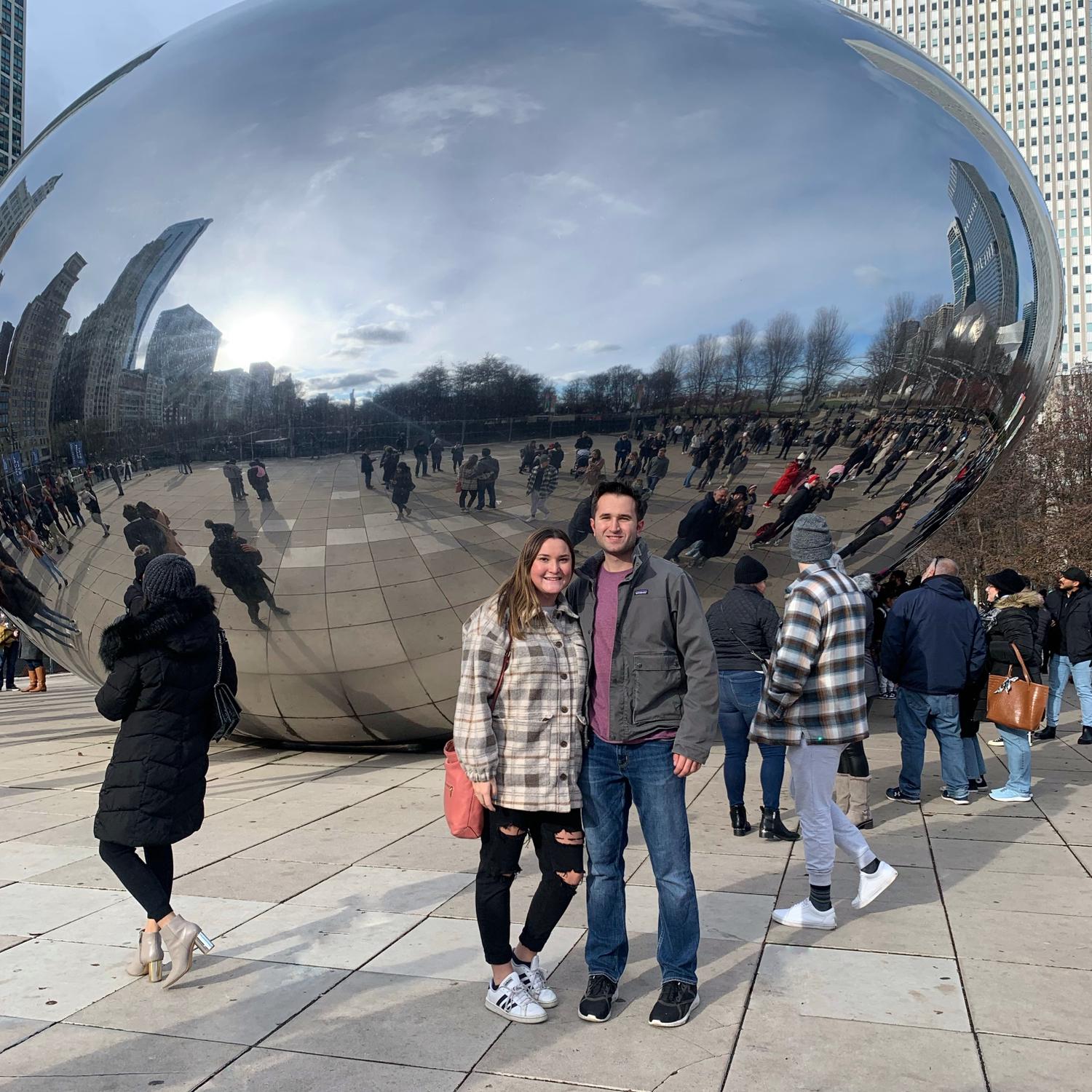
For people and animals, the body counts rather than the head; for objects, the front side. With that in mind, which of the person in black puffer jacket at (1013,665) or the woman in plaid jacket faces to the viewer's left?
the person in black puffer jacket

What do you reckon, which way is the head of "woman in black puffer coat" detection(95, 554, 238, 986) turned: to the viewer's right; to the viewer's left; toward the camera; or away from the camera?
away from the camera

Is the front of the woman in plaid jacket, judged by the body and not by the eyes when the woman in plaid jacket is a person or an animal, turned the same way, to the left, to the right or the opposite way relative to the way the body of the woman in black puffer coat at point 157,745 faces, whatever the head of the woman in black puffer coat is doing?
the opposite way

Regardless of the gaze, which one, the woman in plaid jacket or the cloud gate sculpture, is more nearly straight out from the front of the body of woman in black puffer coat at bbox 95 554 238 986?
the cloud gate sculpture

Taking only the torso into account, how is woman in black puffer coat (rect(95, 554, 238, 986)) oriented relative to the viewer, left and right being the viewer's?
facing away from the viewer and to the left of the viewer

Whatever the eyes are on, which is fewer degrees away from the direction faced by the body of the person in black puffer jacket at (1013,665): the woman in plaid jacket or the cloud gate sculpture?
the cloud gate sculpture
